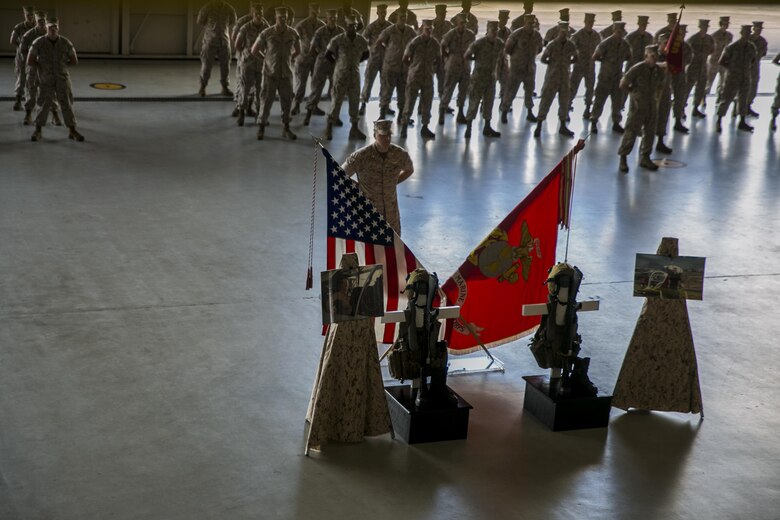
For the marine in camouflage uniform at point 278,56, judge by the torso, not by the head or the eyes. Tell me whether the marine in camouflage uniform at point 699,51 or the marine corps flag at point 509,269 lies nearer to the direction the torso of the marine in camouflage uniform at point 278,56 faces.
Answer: the marine corps flag

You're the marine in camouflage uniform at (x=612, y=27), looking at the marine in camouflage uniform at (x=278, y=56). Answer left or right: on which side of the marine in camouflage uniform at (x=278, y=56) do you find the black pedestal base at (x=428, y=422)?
left

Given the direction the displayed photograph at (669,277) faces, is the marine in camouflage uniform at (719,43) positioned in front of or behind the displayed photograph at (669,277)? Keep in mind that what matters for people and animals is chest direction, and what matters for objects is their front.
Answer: behind

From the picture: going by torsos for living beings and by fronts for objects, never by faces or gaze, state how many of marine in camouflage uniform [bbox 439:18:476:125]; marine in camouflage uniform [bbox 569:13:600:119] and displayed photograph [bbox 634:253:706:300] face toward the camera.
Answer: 3

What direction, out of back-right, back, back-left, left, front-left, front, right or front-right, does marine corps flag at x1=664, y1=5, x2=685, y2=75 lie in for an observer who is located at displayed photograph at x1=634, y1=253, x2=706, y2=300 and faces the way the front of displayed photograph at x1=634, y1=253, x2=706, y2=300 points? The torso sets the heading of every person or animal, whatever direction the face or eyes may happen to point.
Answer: back

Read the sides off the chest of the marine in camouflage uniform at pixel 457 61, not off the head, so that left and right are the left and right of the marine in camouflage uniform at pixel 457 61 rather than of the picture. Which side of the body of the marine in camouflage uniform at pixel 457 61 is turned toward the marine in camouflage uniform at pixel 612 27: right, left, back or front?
left

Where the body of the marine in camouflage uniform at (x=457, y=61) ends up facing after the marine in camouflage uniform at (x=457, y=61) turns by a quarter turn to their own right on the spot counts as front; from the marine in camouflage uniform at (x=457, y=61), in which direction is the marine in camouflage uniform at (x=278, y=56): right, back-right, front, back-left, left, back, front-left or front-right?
front-left

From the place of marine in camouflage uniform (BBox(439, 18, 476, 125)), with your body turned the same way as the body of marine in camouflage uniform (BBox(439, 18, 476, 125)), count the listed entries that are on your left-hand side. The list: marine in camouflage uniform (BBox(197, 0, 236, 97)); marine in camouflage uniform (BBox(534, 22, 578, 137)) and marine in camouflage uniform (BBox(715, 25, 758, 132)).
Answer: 2
